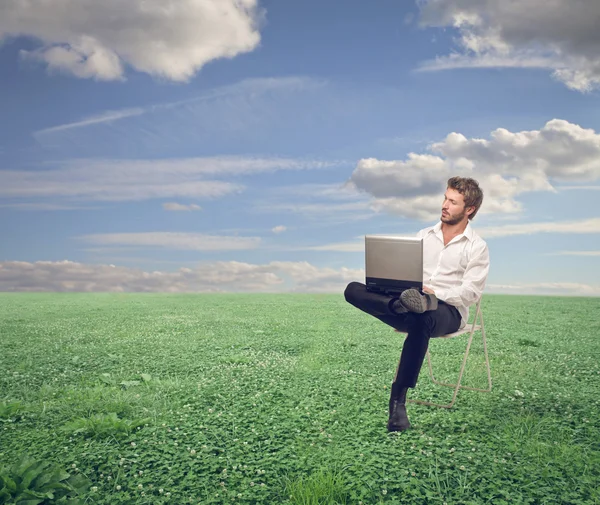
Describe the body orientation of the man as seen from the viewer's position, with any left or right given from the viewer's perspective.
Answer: facing the viewer and to the left of the viewer
